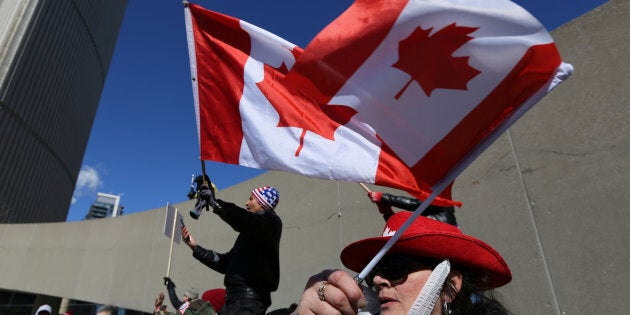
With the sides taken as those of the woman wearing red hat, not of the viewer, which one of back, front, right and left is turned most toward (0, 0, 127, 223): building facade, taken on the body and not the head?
right

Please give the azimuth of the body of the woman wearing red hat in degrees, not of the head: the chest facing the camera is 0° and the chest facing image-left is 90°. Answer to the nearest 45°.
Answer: approximately 45°

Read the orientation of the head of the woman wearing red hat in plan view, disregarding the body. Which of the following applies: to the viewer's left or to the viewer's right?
to the viewer's left
